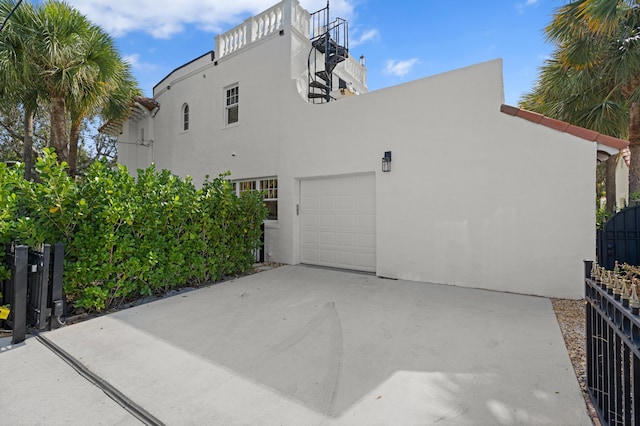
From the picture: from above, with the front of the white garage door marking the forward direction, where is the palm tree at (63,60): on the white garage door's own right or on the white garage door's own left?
on the white garage door's own right

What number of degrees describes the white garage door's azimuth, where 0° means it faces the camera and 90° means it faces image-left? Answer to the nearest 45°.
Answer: approximately 45°

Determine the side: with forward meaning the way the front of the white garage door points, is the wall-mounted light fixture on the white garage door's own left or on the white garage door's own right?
on the white garage door's own left

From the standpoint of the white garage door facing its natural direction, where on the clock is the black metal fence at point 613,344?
The black metal fence is roughly at 10 o'clock from the white garage door.

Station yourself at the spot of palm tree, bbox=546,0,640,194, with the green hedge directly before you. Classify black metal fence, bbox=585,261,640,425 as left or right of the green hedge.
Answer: left

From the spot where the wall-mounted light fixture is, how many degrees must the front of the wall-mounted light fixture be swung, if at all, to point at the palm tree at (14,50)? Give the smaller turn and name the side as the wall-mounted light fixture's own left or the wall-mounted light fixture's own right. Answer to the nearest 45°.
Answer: approximately 45° to the wall-mounted light fixture's own right

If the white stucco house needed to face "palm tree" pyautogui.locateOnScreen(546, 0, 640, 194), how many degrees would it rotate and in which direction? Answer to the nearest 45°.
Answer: approximately 135° to its left

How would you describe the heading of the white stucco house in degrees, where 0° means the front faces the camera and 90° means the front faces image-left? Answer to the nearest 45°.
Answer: approximately 45°
